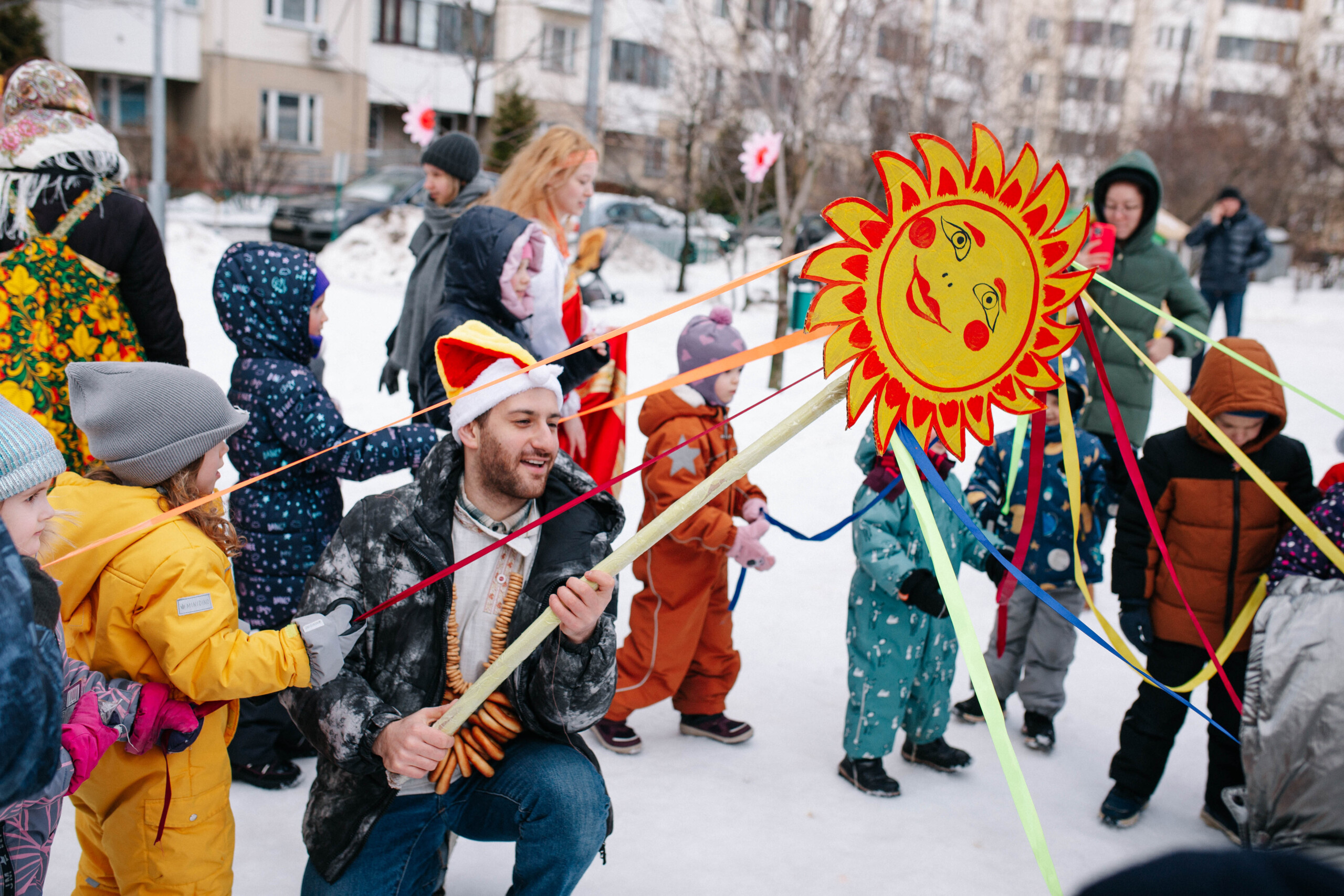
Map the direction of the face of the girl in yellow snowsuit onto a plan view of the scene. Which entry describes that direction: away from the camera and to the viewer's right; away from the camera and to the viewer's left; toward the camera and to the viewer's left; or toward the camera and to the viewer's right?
away from the camera and to the viewer's right

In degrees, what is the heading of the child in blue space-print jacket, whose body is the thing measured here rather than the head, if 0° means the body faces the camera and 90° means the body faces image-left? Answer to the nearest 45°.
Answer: approximately 0°

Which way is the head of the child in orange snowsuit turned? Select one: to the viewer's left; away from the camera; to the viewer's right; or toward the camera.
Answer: to the viewer's right

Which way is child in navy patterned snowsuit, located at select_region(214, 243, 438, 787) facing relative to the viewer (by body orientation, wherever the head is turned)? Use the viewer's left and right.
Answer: facing to the right of the viewer
